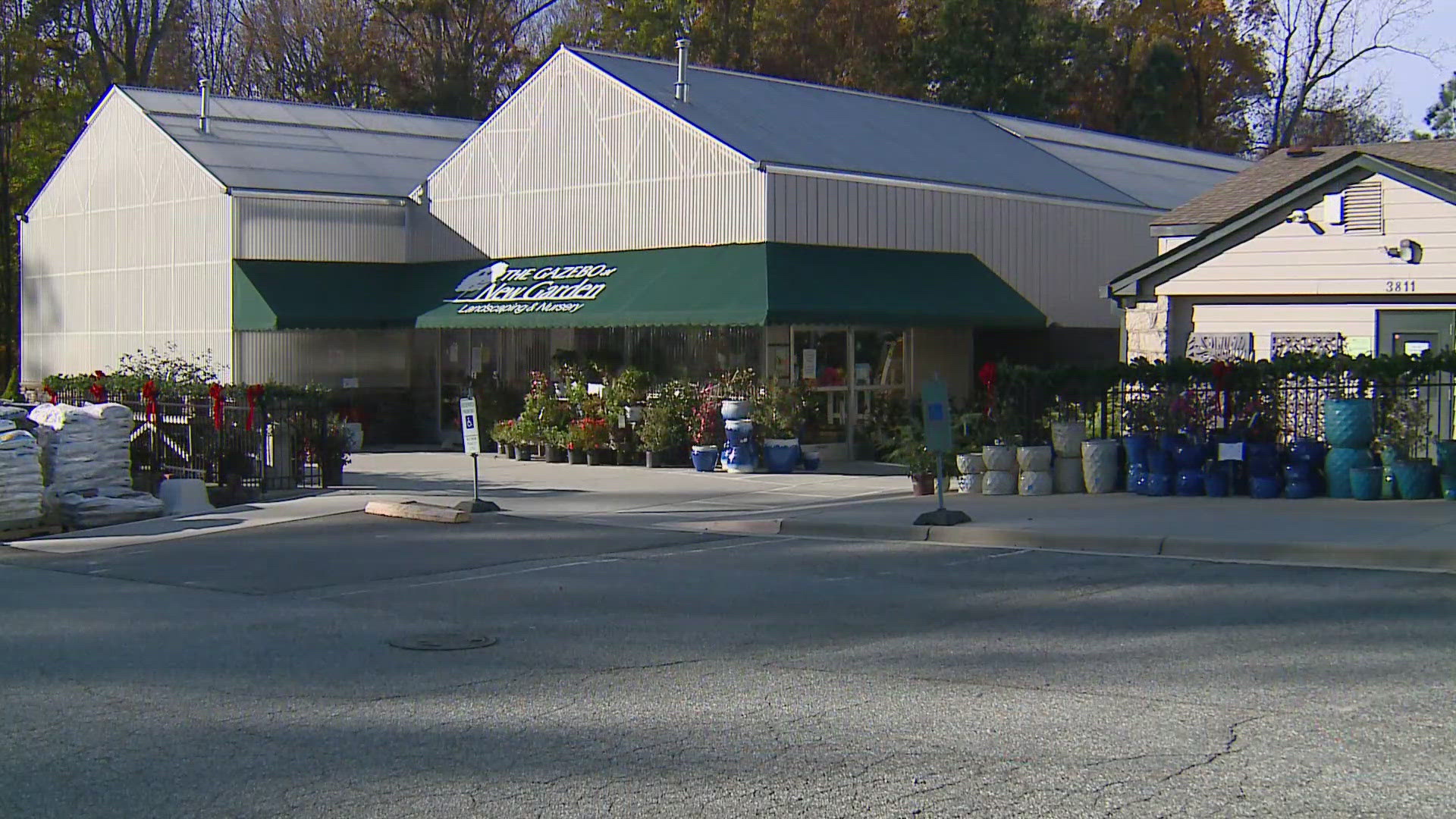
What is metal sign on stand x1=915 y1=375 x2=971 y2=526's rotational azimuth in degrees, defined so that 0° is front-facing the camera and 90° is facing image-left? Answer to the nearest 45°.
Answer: approximately 0°

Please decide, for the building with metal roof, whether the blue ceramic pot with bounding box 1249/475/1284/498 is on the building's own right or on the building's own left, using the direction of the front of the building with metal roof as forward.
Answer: on the building's own left

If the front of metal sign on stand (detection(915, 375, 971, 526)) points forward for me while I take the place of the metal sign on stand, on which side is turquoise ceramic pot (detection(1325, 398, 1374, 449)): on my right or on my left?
on my left

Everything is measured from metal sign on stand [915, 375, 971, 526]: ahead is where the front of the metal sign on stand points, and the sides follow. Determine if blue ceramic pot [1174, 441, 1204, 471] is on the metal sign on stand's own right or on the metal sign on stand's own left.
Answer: on the metal sign on stand's own left

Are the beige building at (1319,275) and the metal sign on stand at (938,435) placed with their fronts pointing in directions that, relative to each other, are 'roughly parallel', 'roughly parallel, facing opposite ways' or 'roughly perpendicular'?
roughly parallel

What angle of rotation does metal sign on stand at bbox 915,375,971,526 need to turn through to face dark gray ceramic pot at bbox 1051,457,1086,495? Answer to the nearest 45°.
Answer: approximately 135° to its left

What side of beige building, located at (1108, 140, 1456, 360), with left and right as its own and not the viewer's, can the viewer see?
front

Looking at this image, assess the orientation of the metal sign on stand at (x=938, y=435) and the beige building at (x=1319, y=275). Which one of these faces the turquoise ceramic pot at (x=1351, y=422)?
the beige building

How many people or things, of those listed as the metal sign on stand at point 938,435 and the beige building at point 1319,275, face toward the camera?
2

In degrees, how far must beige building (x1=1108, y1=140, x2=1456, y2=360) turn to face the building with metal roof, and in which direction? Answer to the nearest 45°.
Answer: approximately 90° to its right
